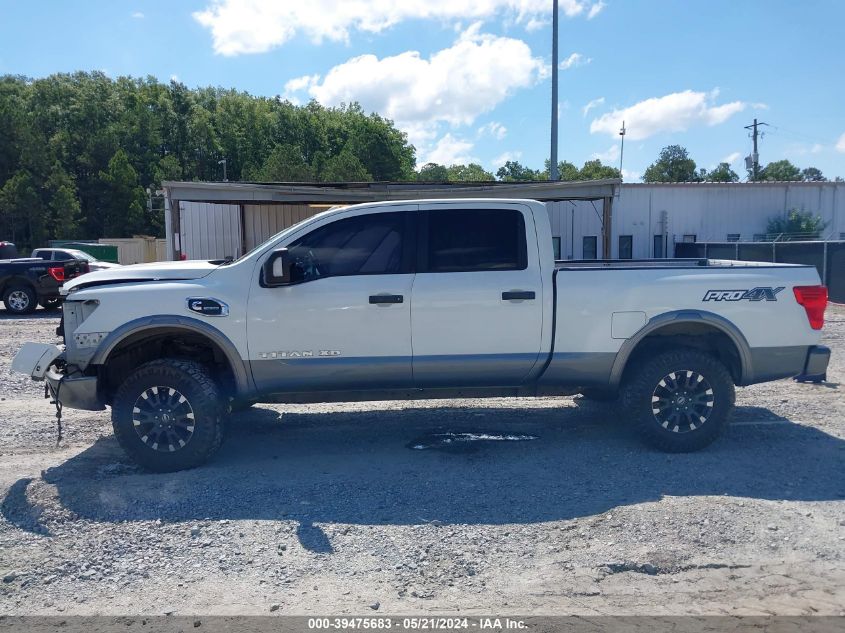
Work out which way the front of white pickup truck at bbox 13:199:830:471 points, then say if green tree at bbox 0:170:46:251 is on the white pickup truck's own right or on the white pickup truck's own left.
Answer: on the white pickup truck's own right

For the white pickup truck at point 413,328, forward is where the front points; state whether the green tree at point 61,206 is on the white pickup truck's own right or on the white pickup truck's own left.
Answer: on the white pickup truck's own right

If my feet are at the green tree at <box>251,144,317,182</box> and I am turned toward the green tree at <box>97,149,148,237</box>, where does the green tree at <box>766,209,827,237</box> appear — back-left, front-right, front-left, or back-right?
back-left

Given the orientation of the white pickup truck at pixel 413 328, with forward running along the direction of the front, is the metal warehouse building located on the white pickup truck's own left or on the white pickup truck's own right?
on the white pickup truck's own right

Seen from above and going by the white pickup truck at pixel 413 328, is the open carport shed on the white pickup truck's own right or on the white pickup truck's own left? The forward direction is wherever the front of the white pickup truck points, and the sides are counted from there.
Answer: on the white pickup truck's own right

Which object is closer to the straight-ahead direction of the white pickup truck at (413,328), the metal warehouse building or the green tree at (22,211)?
the green tree

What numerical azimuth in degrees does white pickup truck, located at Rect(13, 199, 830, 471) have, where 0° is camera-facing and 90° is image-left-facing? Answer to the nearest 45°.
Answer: approximately 90°

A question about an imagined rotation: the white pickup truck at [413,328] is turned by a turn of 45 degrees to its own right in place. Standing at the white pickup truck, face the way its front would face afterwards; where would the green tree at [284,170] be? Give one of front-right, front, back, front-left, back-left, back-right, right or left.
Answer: front-right

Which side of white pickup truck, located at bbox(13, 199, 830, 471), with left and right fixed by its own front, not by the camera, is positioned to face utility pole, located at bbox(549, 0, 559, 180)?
right
